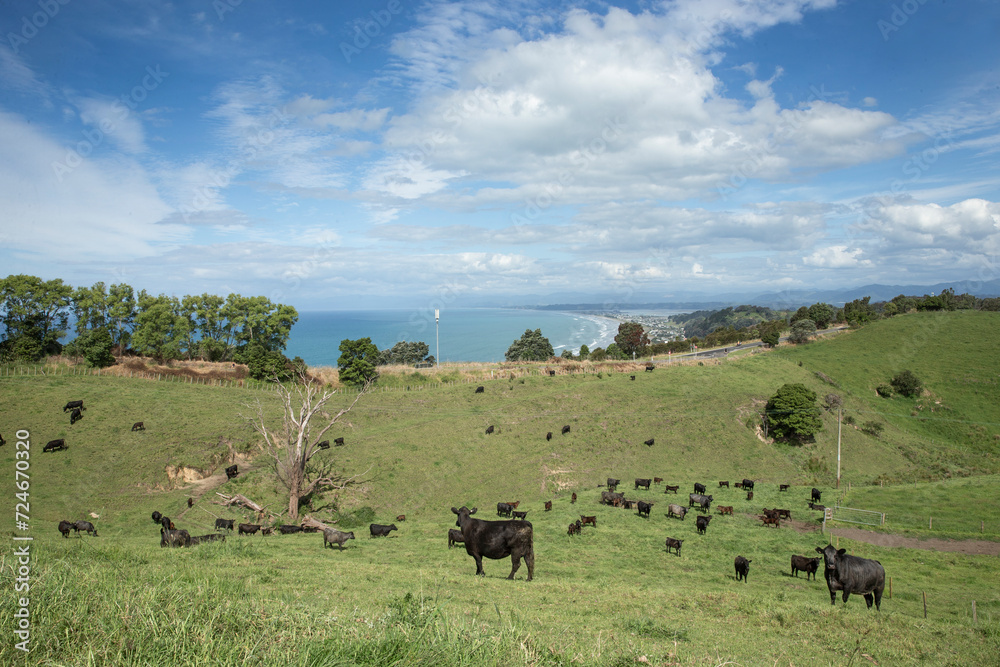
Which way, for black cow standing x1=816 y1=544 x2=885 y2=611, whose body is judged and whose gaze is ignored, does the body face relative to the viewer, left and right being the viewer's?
facing the viewer and to the left of the viewer

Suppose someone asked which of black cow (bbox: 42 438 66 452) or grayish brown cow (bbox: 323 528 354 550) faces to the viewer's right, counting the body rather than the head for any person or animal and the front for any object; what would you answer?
grayish brown cow (bbox: 323 528 354 550)

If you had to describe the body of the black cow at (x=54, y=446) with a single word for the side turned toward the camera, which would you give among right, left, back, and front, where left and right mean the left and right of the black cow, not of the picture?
left

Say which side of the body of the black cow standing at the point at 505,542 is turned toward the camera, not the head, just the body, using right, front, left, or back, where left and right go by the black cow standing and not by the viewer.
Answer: left

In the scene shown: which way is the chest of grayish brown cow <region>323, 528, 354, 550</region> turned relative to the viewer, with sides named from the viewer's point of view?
facing to the right of the viewer

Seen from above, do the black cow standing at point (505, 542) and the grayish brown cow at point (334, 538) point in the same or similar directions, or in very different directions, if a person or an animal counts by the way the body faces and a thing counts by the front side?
very different directions
